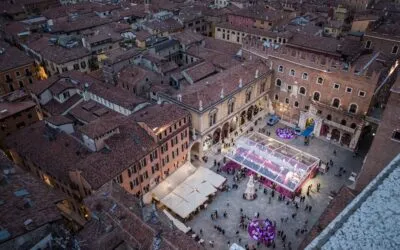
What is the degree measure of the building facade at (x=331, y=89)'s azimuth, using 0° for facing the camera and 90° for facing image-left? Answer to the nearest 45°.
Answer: approximately 45°

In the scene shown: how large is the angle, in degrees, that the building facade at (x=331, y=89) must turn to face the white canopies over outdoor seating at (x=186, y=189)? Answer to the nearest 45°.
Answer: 0° — it already faces it
